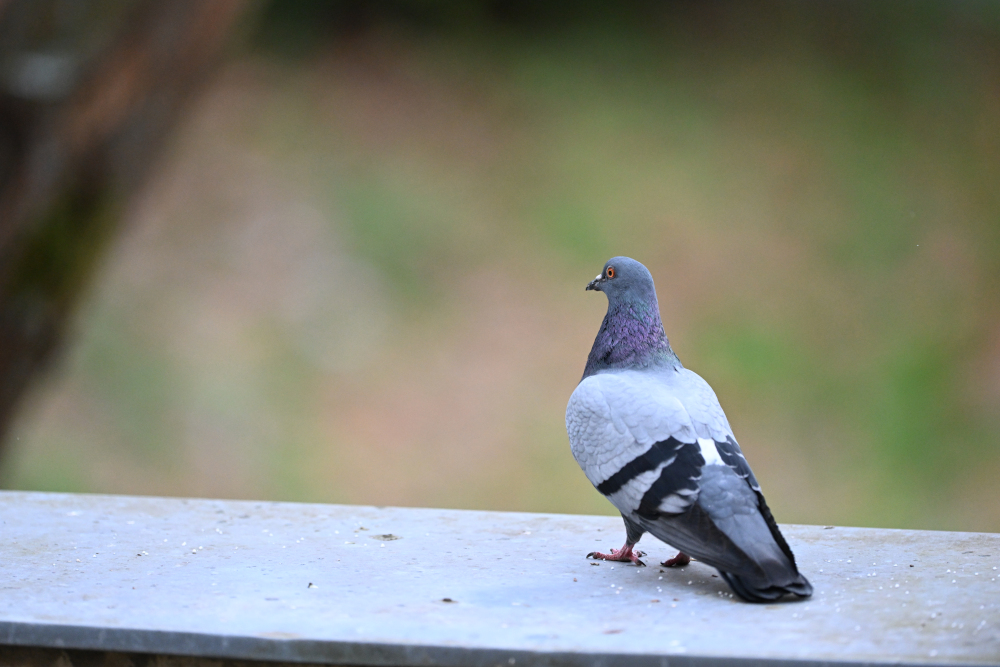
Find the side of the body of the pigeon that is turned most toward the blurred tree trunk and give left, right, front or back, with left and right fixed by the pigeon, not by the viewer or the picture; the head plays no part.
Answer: front

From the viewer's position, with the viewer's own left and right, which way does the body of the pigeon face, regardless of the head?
facing away from the viewer and to the left of the viewer
